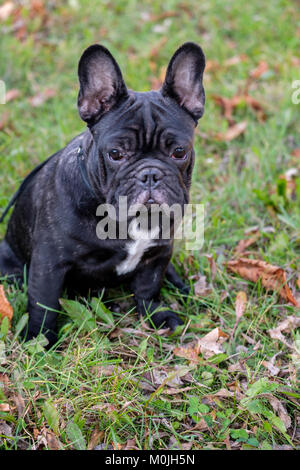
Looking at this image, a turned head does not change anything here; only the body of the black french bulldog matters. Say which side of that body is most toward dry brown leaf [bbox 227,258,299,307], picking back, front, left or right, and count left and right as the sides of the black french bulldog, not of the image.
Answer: left

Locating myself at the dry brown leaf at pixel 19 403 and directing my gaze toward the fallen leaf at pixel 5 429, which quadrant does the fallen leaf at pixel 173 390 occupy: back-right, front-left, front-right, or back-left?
back-left

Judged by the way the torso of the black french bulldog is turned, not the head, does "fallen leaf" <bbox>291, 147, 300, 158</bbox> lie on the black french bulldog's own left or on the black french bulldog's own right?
on the black french bulldog's own left

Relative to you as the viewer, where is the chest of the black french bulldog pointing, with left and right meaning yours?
facing the viewer and to the right of the viewer

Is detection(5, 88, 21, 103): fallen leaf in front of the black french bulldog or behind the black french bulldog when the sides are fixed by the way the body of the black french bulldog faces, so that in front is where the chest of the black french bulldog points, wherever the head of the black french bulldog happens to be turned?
behind
